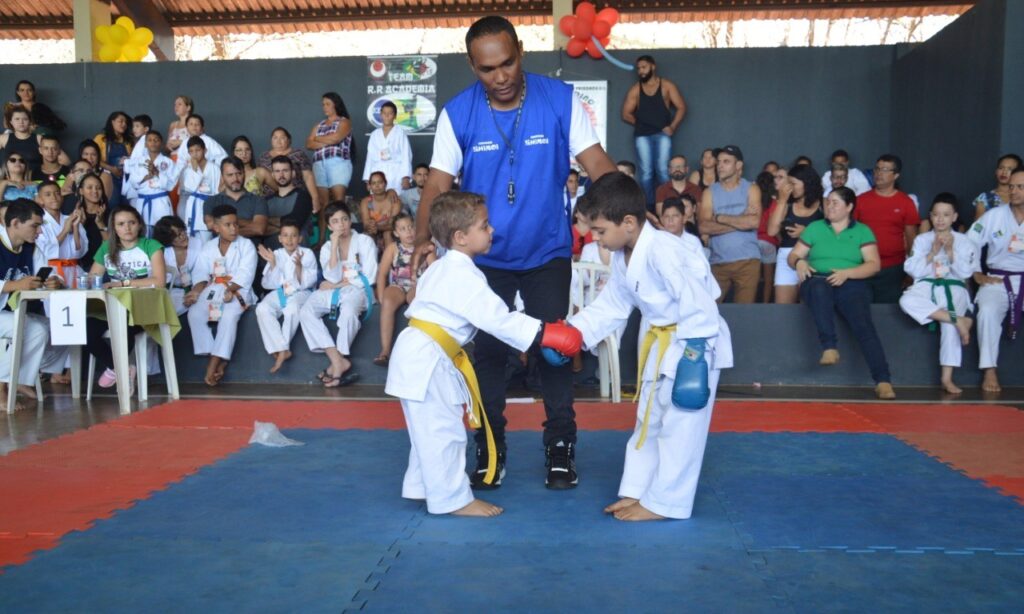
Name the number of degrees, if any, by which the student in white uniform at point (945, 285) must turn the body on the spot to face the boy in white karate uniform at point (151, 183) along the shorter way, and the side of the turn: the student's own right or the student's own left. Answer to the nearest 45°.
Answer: approximately 90° to the student's own right

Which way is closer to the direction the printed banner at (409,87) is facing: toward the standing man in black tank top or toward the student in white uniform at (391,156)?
the student in white uniform

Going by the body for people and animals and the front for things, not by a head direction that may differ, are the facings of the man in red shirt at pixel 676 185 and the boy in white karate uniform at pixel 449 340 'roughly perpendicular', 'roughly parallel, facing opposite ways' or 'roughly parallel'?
roughly perpendicular

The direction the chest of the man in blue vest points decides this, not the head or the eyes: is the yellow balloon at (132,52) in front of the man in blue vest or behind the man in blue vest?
behind

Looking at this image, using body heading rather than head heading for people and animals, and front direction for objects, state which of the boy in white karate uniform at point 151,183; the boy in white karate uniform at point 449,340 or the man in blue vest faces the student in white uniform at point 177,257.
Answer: the boy in white karate uniform at point 151,183

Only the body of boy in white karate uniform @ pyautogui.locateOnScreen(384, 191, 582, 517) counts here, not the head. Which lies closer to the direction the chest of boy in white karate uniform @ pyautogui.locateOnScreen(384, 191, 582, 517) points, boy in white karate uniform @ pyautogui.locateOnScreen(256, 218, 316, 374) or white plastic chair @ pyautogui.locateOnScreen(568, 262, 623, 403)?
the white plastic chair

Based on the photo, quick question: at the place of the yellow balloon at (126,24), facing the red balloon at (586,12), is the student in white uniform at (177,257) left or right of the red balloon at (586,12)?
right

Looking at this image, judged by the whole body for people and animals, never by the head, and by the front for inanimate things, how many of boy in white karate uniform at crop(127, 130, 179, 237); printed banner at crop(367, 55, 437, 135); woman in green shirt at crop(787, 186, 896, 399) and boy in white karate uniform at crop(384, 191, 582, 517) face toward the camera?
3

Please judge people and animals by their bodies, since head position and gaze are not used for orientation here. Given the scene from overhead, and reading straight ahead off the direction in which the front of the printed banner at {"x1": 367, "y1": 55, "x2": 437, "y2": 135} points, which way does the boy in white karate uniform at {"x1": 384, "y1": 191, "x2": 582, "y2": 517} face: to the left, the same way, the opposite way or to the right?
to the left

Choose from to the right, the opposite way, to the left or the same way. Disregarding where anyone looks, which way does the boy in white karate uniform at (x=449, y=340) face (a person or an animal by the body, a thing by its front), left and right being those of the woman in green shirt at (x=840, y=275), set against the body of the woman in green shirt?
to the left

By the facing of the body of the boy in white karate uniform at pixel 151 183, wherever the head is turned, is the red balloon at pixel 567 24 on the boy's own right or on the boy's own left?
on the boy's own left
